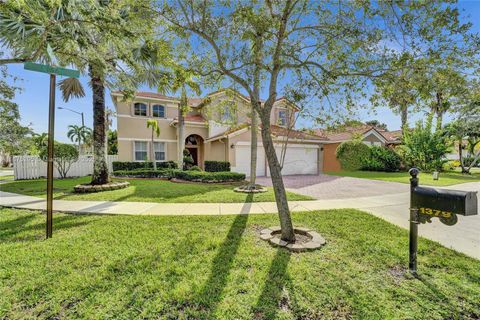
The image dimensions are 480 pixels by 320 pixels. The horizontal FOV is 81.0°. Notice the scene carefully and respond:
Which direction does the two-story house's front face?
toward the camera

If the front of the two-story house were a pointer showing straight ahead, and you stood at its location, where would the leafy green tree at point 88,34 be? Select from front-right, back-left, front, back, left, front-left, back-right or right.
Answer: front

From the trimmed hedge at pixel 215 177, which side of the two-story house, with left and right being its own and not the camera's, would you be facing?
front

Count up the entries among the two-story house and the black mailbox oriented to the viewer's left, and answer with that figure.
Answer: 0

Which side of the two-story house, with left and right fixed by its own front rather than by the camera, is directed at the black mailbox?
front

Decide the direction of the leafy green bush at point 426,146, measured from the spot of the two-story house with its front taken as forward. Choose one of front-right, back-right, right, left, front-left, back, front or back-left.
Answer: left

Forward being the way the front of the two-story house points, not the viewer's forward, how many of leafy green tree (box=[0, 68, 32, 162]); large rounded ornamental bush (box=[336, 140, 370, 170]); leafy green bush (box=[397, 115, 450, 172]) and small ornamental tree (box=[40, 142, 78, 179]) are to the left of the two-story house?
2

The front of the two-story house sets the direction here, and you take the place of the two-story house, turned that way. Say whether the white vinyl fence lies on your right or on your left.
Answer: on your right

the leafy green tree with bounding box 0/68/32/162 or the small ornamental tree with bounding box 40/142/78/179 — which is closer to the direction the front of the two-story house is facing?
the small ornamental tree

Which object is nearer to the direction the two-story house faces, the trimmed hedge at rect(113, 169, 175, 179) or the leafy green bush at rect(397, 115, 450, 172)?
the trimmed hedge

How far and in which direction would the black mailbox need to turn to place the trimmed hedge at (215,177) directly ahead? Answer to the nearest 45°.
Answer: approximately 180°

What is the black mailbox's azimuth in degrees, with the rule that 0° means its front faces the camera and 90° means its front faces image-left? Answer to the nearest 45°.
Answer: approximately 315°
